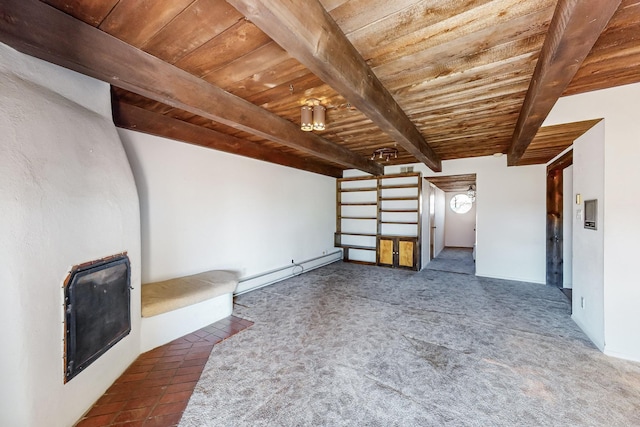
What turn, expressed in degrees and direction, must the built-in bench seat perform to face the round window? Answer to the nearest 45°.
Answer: approximately 45° to its left

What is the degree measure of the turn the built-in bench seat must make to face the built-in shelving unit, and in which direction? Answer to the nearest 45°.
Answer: approximately 45° to its left

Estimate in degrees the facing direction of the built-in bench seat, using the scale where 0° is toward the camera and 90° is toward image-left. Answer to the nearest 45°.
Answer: approximately 315°
